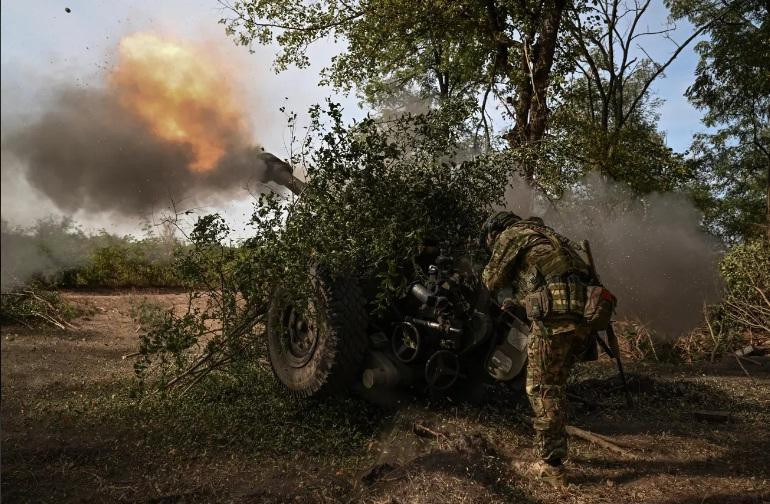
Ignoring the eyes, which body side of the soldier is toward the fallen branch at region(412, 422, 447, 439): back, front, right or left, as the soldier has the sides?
front

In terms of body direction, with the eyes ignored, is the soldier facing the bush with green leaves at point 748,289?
no

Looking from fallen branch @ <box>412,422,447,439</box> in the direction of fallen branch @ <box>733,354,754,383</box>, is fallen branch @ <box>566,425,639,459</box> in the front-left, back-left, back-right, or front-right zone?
front-right

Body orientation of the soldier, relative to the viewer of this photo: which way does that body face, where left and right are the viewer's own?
facing to the left of the viewer

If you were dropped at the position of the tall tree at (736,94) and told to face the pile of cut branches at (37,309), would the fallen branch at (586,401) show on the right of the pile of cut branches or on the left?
left

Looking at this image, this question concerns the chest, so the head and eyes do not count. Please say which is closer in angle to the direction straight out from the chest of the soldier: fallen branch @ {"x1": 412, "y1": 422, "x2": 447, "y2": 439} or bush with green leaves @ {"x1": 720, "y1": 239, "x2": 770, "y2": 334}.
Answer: the fallen branch

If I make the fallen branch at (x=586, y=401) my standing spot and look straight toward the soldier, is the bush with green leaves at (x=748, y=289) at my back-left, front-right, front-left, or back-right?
back-left

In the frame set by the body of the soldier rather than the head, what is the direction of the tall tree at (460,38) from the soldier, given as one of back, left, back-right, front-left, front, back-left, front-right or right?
right

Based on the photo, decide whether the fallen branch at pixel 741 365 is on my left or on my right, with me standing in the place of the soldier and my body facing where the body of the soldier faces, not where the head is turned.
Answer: on my right

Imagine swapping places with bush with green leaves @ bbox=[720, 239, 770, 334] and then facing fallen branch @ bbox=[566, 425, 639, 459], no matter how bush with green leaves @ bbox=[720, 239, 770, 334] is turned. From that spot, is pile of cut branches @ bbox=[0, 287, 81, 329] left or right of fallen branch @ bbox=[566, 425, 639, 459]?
right

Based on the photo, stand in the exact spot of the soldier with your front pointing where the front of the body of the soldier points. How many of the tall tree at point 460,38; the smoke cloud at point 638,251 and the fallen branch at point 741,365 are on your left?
0

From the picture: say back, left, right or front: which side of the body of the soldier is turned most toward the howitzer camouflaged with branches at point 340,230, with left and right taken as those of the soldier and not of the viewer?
front
